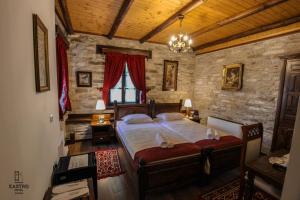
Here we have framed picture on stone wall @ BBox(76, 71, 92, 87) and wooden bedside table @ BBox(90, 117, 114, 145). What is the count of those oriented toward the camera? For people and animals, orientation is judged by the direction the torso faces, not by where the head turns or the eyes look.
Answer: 2

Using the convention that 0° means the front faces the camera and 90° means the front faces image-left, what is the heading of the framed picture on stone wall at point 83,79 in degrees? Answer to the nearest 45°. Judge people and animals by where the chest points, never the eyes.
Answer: approximately 0°

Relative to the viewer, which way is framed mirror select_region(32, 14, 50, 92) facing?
to the viewer's right

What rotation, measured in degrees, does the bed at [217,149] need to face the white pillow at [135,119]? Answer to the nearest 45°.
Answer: approximately 135° to its right

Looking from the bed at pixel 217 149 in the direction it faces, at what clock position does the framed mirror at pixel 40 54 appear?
The framed mirror is roughly at 3 o'clock from the bed.

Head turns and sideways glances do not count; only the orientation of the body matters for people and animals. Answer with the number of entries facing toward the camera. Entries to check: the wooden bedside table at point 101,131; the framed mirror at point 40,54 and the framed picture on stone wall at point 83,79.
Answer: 2
